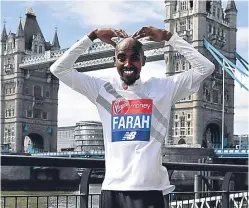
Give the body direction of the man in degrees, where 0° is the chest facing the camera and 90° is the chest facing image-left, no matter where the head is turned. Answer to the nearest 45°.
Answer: approximately 0°

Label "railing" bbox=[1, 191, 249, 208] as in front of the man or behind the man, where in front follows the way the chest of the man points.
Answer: behind

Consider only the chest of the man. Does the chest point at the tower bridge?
no

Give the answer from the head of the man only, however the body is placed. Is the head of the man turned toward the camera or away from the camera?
toward the camera
